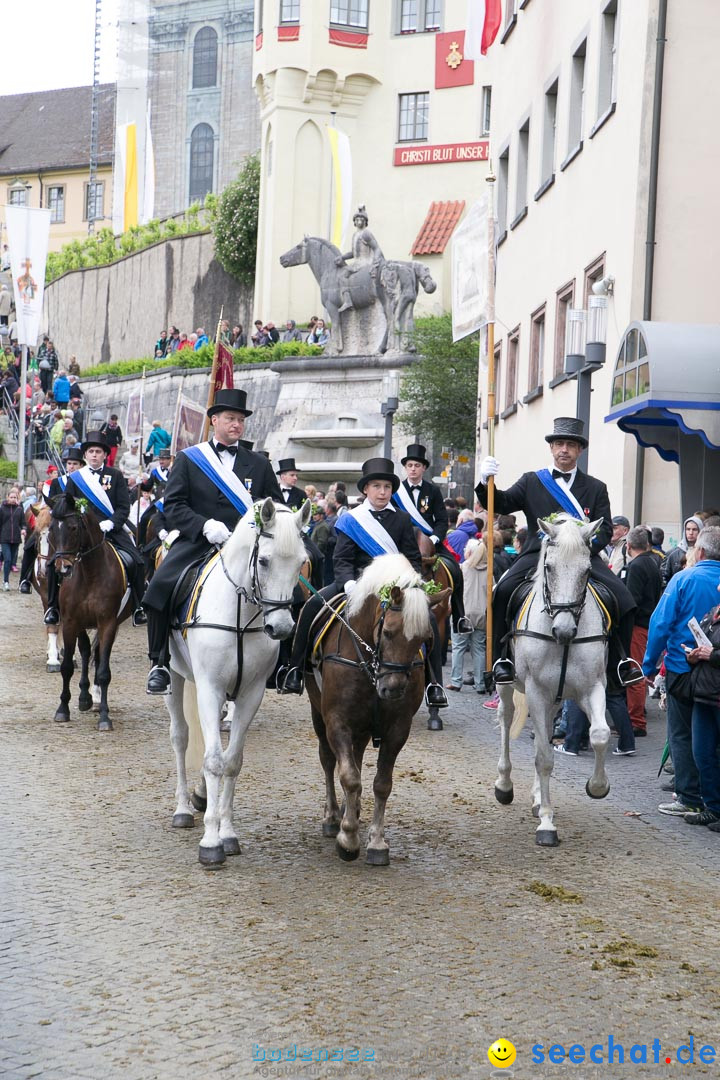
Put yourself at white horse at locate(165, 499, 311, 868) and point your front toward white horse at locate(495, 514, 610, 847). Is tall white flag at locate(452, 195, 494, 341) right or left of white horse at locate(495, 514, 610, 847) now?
left

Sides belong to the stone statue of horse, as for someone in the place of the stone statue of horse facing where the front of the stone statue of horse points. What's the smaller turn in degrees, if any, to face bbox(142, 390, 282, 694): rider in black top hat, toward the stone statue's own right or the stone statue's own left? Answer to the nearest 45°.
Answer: approximately 90° to the stone statue's own left

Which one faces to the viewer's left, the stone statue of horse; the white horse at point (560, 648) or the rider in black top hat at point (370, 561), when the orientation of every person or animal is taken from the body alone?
the stone statue of horse

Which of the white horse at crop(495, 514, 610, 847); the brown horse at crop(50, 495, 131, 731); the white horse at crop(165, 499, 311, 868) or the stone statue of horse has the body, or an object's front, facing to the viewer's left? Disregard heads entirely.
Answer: the stone statue of horse

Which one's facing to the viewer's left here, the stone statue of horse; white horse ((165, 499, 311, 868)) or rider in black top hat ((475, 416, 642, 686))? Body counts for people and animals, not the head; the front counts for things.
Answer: the stone statue of horse

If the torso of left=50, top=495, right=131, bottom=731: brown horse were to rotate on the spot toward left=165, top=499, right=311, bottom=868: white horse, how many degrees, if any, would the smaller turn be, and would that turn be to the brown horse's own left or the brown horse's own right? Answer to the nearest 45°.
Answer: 0° — it already faces it

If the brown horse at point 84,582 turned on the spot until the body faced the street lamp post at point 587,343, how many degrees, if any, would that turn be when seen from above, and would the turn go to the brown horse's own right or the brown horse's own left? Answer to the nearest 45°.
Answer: approximately 135° to the brown horse's own left

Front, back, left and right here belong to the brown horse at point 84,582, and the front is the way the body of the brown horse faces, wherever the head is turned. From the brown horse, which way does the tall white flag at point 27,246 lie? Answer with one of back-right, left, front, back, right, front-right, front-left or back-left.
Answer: back

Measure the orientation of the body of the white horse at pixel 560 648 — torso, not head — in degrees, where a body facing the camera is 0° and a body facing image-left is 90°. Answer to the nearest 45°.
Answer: approximately 0°

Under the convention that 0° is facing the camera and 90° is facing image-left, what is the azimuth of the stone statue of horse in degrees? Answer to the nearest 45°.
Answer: approximately 90°
